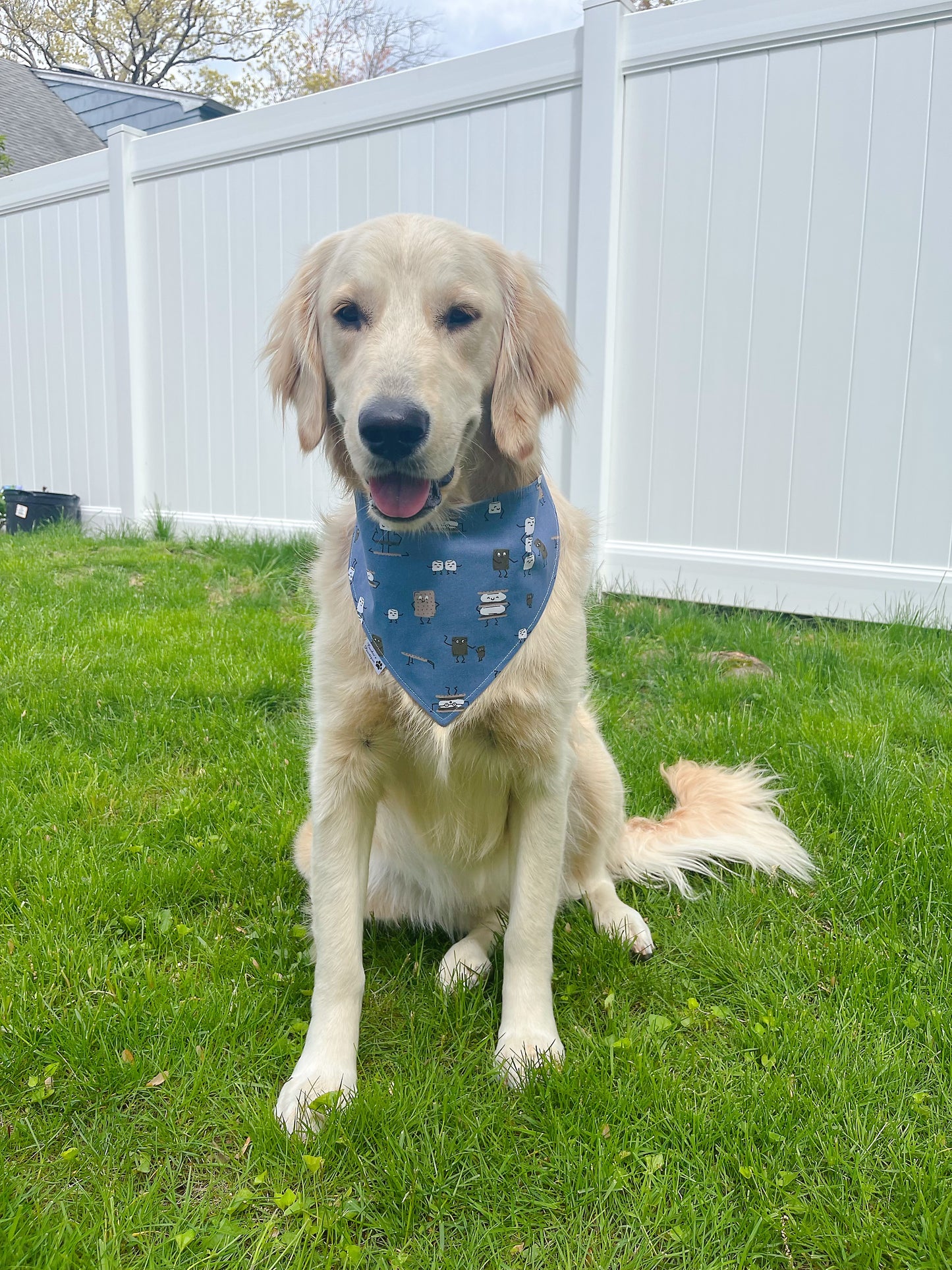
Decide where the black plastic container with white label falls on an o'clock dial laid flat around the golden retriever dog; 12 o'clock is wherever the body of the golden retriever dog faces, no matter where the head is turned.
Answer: The black plastic container with white label is roughly at 5 o'clock from the golden retriever dog.

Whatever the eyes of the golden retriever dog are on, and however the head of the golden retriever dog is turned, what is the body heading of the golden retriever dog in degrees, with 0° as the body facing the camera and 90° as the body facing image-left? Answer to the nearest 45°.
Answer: approximately 0°

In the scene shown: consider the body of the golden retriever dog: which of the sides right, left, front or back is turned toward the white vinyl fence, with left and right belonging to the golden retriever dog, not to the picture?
back

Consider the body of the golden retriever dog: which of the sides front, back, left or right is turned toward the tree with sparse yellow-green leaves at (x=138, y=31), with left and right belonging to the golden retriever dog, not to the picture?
back
